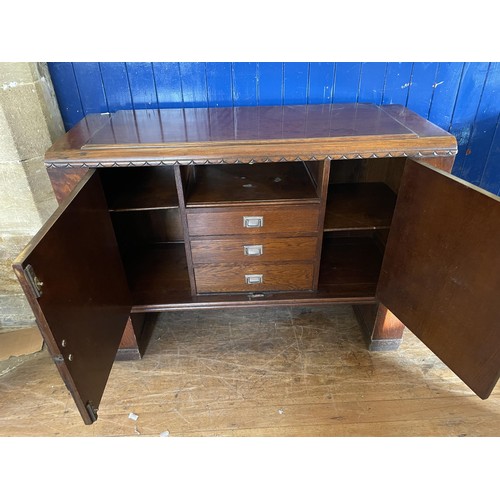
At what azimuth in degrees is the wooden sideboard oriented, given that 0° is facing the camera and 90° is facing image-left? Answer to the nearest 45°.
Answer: approximately 0°
